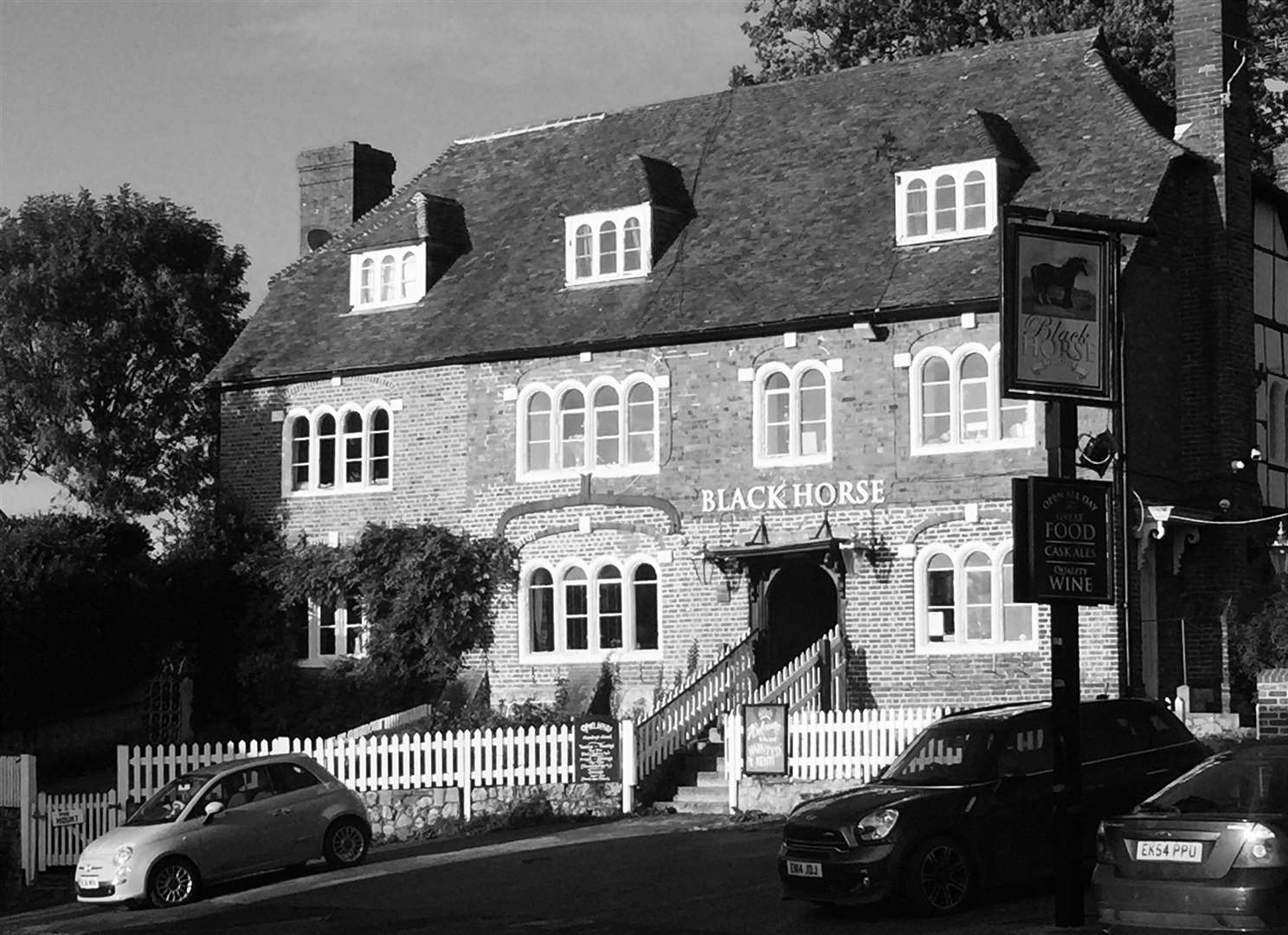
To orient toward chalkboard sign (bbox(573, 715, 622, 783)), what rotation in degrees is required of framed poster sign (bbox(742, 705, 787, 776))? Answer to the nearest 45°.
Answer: approximately 135° to its right

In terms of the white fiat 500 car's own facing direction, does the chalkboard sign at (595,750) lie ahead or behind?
behind

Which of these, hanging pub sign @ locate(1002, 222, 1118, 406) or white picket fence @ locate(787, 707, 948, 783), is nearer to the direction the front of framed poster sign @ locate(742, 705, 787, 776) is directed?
the hanging pub sign

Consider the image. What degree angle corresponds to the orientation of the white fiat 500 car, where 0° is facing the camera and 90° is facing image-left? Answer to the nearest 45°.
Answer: approximately 45°

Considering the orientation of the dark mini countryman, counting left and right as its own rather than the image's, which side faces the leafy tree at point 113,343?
right

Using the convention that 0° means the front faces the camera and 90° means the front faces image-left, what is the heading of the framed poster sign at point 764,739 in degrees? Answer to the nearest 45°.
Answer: approximately 0°

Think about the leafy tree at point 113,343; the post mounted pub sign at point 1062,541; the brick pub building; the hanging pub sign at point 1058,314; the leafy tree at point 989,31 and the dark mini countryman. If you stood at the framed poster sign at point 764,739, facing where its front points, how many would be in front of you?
3

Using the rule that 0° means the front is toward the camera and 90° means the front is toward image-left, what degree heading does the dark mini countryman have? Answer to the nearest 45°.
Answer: approximately 45°

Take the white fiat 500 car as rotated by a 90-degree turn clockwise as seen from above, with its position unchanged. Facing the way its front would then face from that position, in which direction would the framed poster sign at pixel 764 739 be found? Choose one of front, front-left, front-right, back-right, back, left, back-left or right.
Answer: back-right

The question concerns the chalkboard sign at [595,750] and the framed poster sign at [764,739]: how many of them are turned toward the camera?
2
